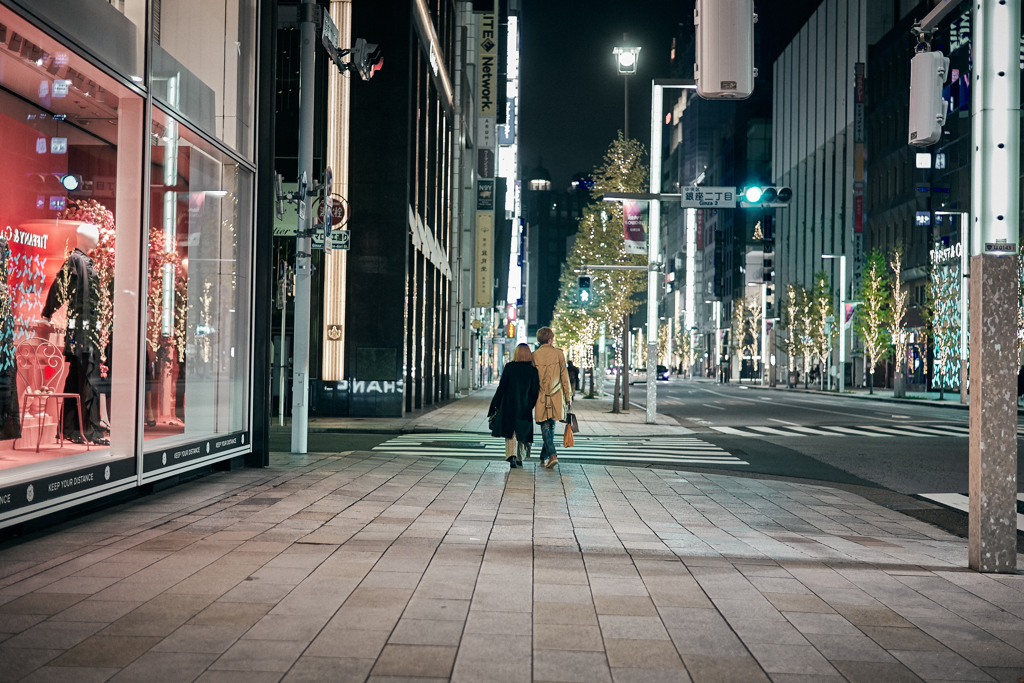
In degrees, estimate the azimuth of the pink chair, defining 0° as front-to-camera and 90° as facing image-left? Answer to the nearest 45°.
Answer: approximately 315°

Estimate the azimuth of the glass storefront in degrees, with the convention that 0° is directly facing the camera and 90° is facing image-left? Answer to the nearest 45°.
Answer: approximately 315°

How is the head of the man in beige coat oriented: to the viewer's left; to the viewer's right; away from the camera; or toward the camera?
away from the camera

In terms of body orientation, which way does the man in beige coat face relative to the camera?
away from the camera

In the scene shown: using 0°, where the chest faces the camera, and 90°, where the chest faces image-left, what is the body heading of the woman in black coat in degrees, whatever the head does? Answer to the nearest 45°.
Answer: approximately 180°

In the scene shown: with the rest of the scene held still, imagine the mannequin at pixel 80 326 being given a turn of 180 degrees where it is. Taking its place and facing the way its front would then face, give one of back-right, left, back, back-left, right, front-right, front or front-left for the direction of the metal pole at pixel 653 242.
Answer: right

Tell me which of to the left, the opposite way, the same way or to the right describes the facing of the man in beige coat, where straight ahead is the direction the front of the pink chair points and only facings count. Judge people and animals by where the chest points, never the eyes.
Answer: to the left

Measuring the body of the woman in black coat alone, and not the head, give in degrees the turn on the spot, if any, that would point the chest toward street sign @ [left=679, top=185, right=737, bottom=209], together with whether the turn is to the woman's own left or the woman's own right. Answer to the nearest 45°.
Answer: approximately 45° to the woman's own right

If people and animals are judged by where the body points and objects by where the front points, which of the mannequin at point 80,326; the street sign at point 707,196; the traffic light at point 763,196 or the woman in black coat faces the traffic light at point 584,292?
the woman in black coat

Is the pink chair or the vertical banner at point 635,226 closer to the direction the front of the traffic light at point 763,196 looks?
the pink chair

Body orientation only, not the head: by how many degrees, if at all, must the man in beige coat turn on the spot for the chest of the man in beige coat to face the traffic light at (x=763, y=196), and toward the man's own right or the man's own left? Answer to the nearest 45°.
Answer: approximately 45° to the man's own right

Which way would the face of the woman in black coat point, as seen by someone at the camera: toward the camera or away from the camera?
away from the camera

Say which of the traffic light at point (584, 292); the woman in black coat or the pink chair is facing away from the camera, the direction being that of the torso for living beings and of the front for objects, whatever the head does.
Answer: the woman in black coat

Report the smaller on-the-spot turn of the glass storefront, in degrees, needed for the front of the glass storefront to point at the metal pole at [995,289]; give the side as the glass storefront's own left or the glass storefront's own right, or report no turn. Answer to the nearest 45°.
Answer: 0° — it already faces it
